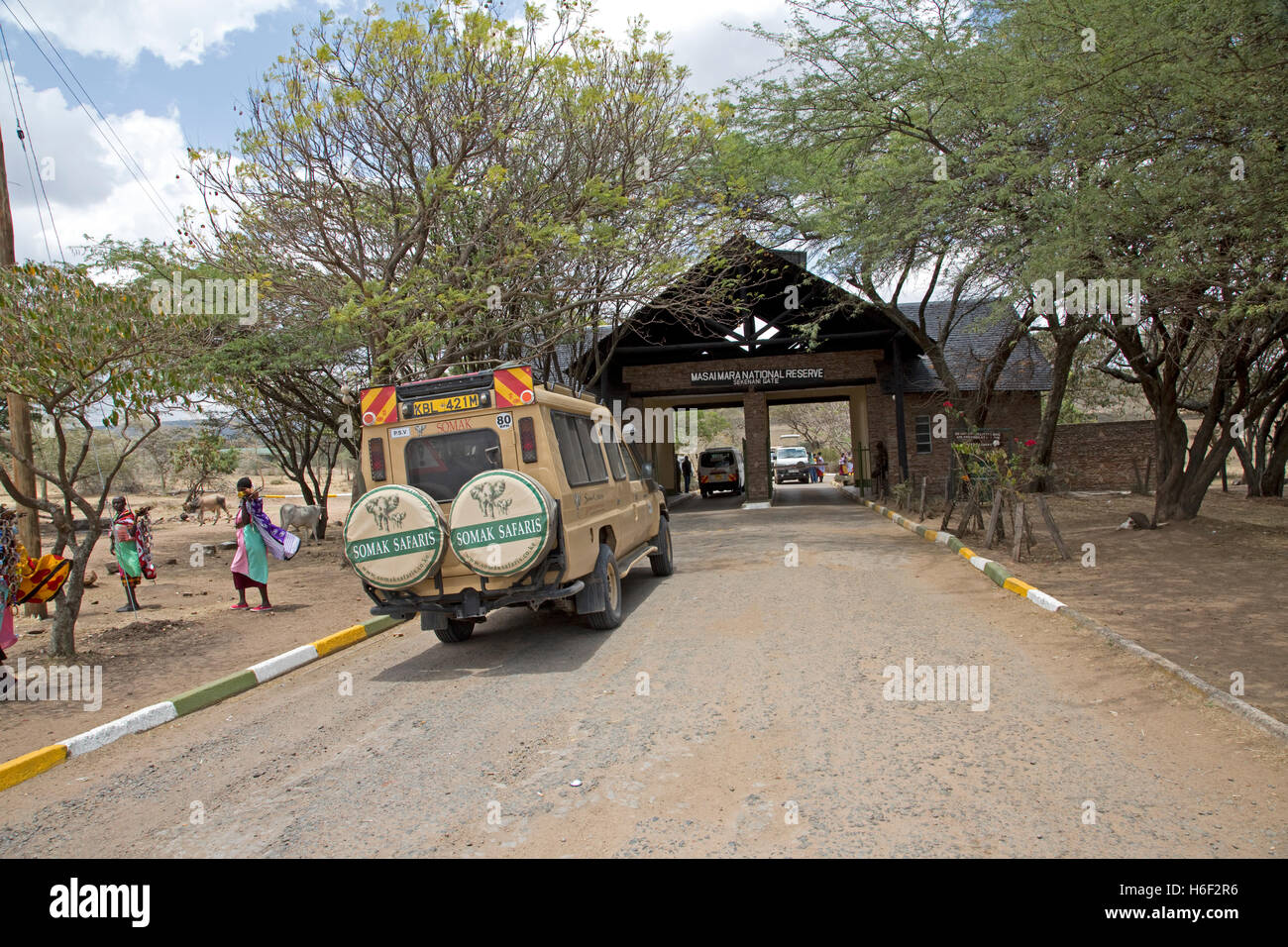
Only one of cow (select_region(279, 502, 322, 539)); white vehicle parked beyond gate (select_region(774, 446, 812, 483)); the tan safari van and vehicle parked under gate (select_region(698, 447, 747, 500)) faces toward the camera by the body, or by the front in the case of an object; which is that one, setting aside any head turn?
white vehicle parked beyond gate (select_region(774, 446, 812, 483))

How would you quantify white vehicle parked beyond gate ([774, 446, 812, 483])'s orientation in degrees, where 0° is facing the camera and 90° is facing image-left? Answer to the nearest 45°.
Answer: approximately 0°

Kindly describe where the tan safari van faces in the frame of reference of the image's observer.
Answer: facing away from the viewer and to the right of the viewer

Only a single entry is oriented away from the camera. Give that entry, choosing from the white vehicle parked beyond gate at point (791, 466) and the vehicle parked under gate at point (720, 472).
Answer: the vehicle parked under gate at point (720, 472)

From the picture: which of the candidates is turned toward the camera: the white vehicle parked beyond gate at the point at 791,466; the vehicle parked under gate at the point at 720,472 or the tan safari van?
the white vehicle parked beyond gate at the point at 791,466

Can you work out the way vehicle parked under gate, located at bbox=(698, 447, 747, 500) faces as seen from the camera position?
facing away from the viewer

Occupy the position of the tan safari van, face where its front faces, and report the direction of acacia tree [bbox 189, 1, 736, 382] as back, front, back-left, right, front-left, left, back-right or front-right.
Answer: front-left
